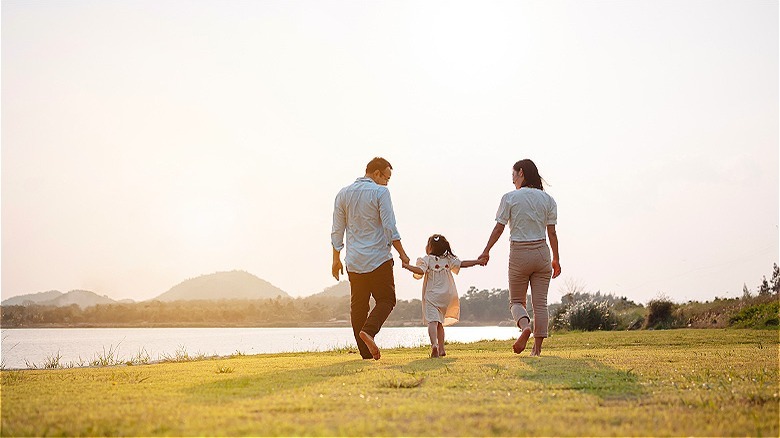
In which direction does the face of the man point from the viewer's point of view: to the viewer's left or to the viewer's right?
to the viewer's right

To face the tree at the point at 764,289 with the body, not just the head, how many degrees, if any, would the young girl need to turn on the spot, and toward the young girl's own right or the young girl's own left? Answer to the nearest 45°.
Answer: approximately 45° to the young girl's own right

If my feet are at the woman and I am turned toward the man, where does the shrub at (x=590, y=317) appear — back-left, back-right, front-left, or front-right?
back-right

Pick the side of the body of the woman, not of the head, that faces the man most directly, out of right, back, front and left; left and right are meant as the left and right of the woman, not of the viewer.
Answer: left

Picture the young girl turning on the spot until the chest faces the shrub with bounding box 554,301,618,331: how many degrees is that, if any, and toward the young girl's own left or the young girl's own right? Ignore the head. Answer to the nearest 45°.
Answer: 0° — they already face it

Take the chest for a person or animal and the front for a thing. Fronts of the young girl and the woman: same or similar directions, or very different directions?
same or similar directions

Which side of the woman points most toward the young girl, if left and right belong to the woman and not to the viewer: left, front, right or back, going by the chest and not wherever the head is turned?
left

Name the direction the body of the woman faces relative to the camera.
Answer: away from the camera

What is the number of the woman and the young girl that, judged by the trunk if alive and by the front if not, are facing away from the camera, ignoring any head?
2

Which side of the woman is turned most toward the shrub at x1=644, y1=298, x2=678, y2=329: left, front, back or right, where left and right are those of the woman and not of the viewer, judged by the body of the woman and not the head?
front

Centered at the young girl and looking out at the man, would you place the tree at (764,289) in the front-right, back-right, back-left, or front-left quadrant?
back-right

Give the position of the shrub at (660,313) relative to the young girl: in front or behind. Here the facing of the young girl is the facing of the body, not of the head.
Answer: in front

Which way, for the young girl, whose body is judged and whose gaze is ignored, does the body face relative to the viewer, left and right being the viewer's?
facing away from the viewer

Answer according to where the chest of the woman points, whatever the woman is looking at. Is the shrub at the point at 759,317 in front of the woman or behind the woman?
in front

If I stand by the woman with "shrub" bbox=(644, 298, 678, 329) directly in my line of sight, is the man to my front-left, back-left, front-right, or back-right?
back-left

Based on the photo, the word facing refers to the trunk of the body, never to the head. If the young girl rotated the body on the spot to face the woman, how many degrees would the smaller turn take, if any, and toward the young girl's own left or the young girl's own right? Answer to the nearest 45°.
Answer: approximately 90° to the young girl's own right
